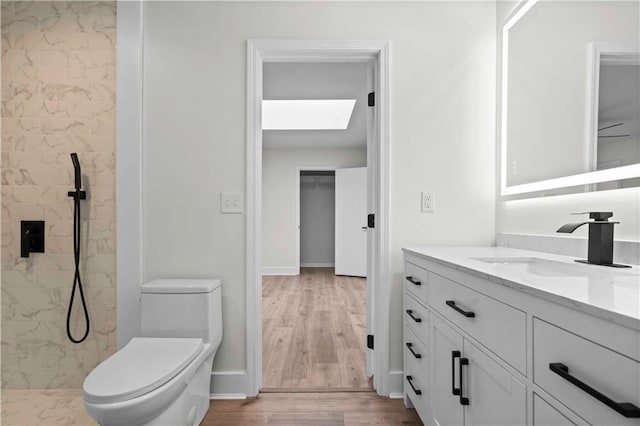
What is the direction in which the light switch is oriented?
toward the camera

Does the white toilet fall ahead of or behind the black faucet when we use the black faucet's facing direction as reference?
ahead

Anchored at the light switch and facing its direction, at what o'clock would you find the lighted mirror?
The lighted mirror is roughly at 10 o'clock from the light switch.

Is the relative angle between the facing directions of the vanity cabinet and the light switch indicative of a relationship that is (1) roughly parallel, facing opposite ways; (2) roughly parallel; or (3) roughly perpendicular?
roughly perpendicular

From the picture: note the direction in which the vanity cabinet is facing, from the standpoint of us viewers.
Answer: facing the viewer and to the left of the viewer

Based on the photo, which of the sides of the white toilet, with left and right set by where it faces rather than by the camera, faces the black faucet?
left

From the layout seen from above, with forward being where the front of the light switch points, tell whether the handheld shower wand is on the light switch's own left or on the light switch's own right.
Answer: on the light switch's own right

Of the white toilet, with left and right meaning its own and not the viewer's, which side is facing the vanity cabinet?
left

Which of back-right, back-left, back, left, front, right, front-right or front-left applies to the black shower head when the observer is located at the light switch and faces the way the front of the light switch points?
right

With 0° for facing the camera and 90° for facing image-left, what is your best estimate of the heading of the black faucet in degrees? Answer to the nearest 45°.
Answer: approximately 45°

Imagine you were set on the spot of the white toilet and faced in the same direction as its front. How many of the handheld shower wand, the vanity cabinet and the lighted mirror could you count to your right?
1

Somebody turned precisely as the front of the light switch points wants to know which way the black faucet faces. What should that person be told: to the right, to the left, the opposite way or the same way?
to the right
